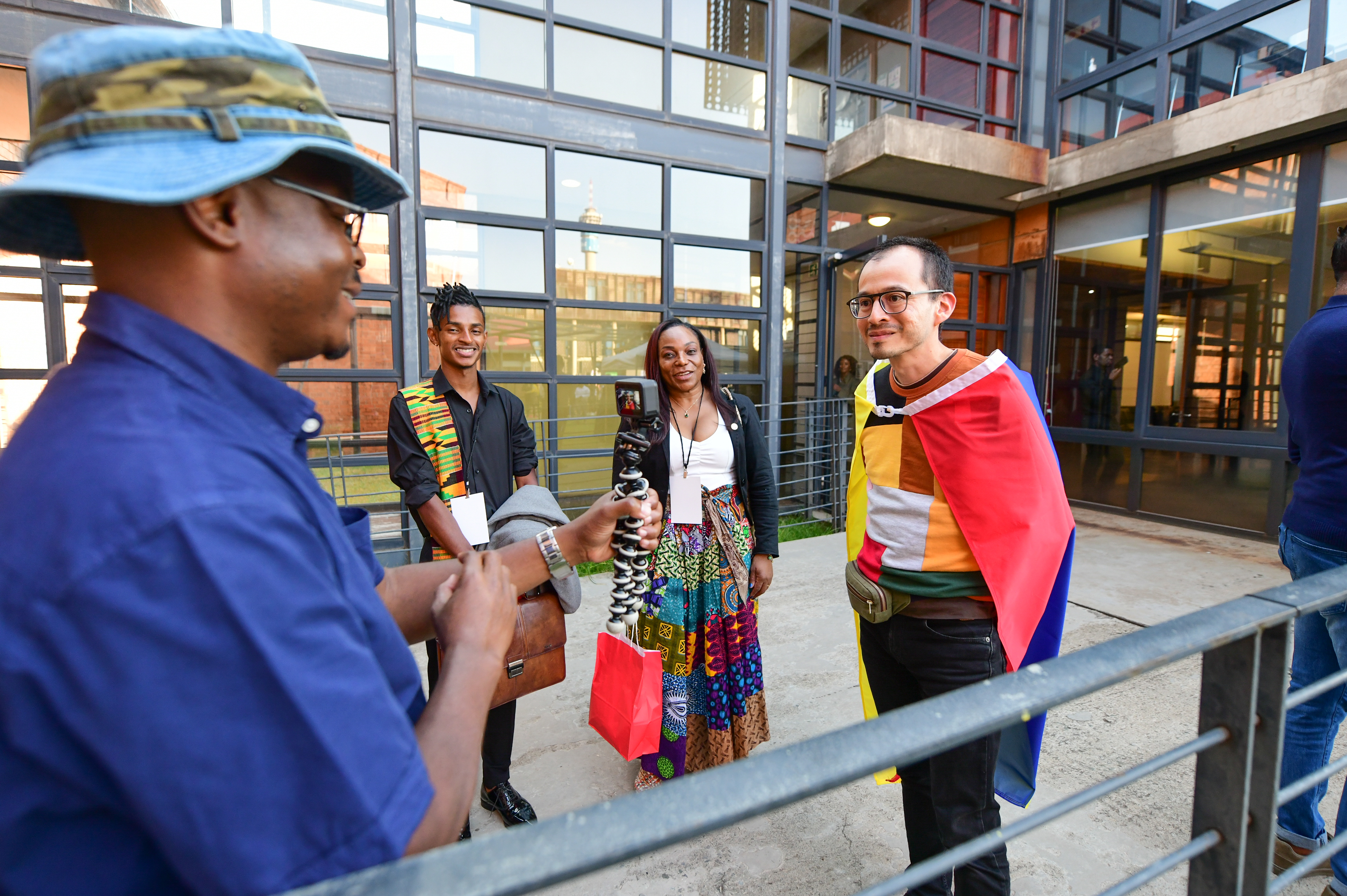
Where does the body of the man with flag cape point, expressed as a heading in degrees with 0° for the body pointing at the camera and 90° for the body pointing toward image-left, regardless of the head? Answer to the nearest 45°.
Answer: approximately 45°

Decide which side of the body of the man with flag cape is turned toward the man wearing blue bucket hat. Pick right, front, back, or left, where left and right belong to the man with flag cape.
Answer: front

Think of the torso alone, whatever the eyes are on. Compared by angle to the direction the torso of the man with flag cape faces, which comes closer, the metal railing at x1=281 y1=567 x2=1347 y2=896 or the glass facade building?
the metal railing

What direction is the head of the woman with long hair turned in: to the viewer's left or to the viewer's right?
to the viewer's left

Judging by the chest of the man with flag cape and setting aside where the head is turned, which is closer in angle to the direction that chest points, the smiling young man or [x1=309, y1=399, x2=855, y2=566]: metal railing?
the smiling young man

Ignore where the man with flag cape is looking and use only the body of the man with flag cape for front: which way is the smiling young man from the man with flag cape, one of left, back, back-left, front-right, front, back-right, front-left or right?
front-right

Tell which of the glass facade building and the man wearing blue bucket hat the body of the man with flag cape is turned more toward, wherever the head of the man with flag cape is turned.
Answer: the man wearing blue bucket hat
